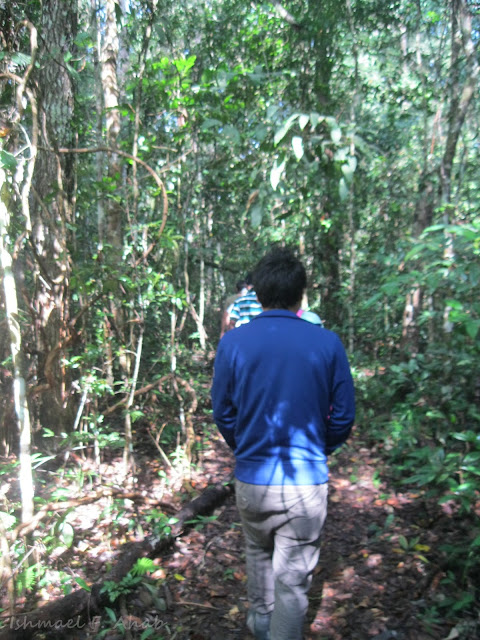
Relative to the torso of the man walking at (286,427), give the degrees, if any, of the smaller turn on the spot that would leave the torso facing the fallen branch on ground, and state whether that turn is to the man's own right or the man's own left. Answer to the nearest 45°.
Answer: approximately 90° to the man's own left

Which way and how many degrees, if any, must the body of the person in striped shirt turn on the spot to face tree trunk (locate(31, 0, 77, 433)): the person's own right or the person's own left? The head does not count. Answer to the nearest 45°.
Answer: approximately 135° to the person's own left

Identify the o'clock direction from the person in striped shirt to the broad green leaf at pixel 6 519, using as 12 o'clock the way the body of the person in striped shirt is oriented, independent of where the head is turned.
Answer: The broad green leaf is roughly at 7 o'clock from the person in striped shirt.

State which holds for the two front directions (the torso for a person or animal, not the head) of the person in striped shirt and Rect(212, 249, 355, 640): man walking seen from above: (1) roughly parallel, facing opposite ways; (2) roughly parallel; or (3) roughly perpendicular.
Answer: roughly parallel

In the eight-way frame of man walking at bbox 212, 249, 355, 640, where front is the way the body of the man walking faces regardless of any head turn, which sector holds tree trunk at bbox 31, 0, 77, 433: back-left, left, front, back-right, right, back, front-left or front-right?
front-left

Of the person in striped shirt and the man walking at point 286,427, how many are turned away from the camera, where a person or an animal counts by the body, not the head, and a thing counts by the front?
2

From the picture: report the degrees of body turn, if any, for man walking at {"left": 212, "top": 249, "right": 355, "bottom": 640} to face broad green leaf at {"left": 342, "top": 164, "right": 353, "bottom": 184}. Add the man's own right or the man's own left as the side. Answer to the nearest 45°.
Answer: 0° — they already face it

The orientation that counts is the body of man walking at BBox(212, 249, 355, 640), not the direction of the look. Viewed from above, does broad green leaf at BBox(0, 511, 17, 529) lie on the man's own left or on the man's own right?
on the man's own left

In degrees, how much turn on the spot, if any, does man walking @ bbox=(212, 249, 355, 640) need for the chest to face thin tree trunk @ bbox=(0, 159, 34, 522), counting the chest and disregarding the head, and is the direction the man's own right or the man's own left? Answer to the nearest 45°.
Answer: approximately 90° to the man's own left

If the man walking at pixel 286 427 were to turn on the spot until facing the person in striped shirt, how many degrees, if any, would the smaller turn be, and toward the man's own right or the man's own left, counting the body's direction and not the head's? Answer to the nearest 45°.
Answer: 0° — they already face them

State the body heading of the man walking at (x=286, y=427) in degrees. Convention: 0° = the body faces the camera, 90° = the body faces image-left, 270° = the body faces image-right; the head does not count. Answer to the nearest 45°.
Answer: approximately 180°

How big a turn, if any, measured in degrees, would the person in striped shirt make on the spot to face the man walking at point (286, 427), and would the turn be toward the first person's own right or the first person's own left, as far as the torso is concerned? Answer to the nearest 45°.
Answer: approximately 180°

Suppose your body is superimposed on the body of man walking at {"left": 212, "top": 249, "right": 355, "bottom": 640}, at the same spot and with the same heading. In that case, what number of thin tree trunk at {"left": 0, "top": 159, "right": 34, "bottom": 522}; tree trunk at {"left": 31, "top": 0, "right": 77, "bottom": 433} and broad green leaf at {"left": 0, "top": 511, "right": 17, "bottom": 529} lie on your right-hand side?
0

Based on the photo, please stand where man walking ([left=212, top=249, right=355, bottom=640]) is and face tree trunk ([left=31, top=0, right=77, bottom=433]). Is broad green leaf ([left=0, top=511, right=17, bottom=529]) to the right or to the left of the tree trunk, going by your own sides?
left

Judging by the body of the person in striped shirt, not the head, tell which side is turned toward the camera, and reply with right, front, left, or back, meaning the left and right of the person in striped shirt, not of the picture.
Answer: back
